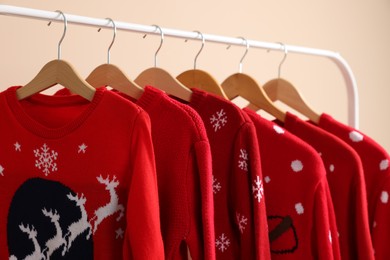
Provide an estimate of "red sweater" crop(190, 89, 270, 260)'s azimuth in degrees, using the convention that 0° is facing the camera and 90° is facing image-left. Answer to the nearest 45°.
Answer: approximately 45°

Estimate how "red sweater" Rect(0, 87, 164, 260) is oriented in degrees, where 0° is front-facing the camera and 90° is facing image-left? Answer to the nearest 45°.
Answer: approximately 0°

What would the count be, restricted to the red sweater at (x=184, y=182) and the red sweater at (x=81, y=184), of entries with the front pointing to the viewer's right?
0

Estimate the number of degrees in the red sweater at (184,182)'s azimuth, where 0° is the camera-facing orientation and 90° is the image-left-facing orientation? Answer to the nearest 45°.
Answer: approximately 45°

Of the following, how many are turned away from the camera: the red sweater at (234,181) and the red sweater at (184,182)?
0

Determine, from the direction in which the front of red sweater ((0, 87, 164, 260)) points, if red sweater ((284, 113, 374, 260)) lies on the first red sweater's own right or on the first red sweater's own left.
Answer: on the first red sweater's own left

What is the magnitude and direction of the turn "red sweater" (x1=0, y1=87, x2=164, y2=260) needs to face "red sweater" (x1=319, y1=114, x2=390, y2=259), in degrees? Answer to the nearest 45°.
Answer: approximately 90° to its left
